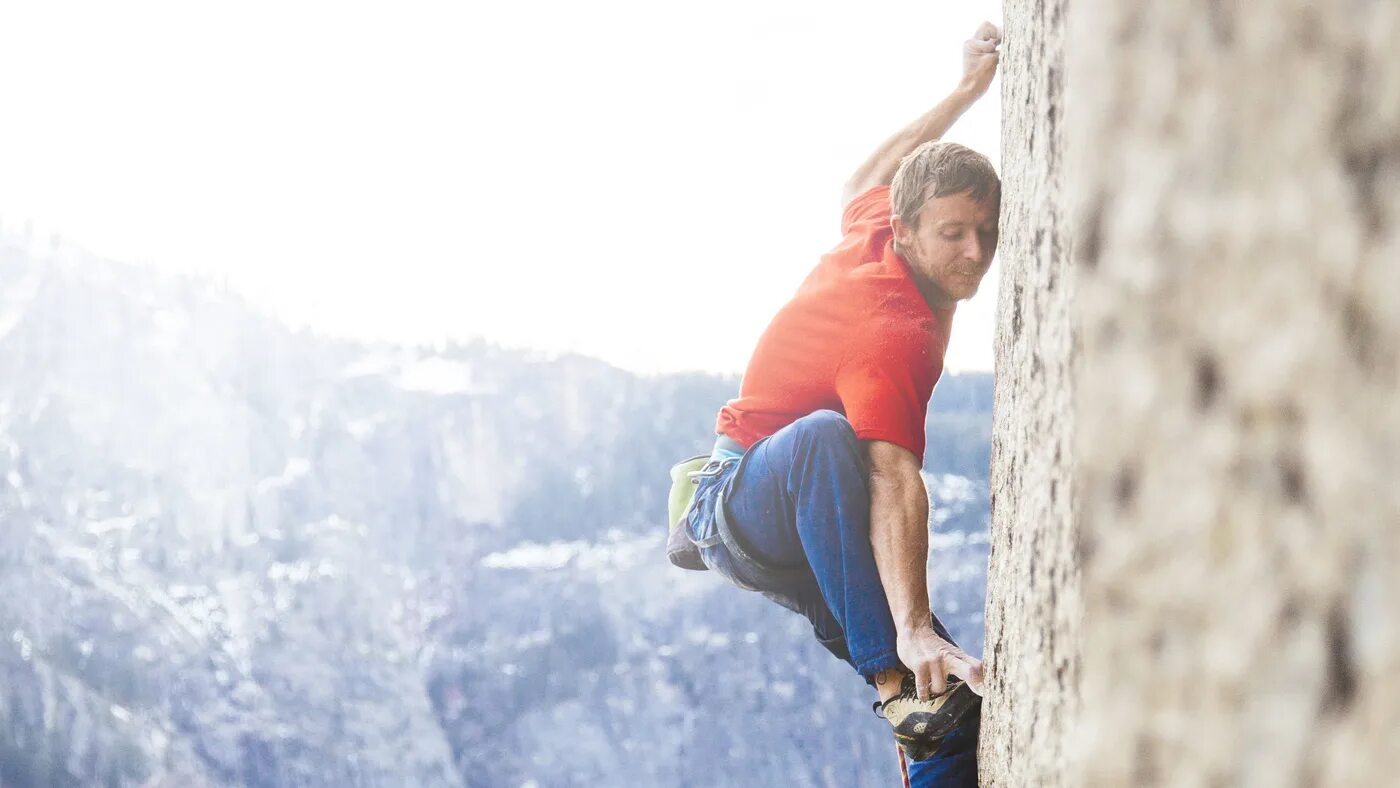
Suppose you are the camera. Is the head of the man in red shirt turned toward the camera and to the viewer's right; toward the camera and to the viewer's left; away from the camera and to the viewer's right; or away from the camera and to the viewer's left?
toward the camera and to the viewer's right

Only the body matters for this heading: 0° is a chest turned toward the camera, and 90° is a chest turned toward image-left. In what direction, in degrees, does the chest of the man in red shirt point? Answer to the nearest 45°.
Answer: approximately 270°
